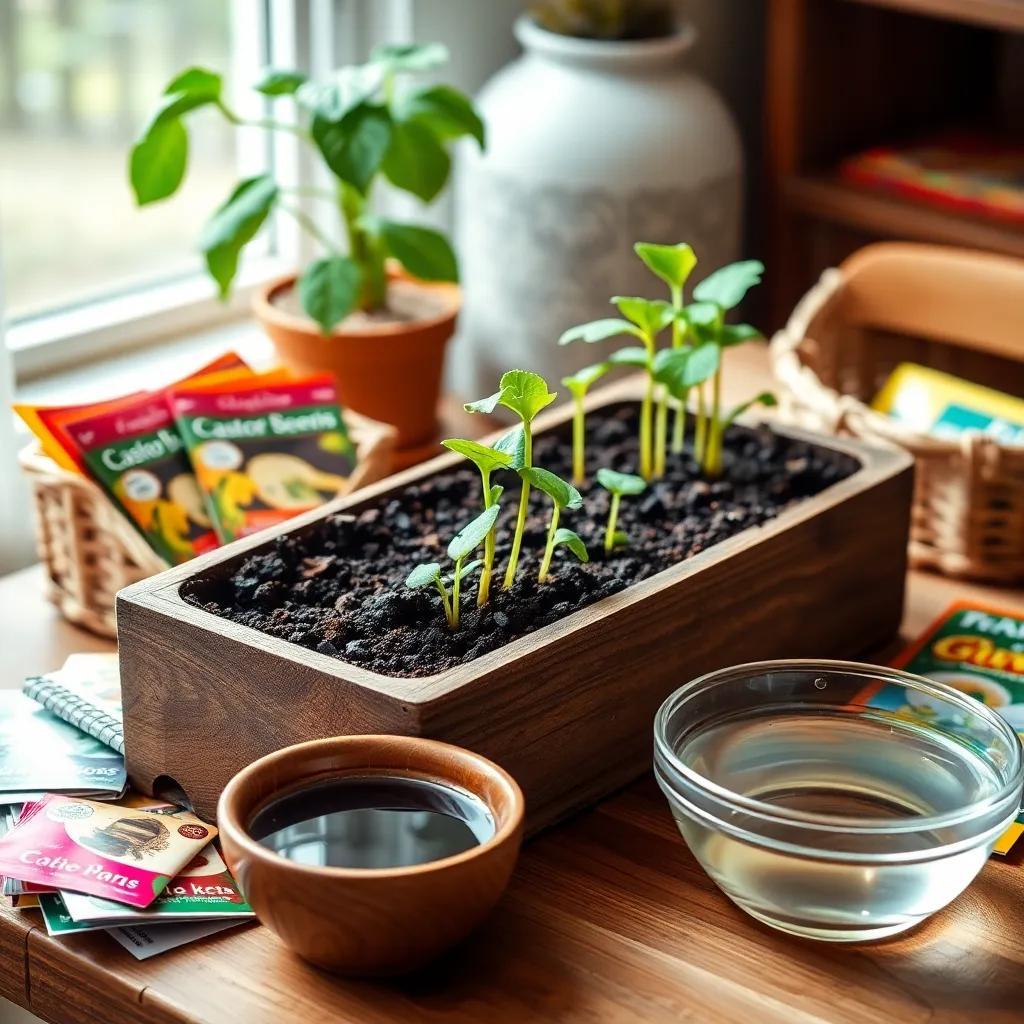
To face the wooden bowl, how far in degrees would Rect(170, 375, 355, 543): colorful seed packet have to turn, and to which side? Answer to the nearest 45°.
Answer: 0° — it already faces it

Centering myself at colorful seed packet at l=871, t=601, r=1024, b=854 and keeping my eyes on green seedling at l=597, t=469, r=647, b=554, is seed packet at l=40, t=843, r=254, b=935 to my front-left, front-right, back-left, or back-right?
front-left

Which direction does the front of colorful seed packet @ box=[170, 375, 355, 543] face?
toward the camera
